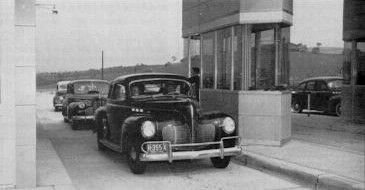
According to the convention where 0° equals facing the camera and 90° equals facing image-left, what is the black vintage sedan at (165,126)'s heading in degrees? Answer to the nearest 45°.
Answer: approximately 315°

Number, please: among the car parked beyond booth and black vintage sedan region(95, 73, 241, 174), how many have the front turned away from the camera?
0

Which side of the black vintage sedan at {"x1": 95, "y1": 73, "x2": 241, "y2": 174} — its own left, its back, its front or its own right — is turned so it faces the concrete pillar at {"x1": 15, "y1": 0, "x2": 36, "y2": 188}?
right

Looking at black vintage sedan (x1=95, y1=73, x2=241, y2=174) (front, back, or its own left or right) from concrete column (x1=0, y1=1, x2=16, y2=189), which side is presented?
right

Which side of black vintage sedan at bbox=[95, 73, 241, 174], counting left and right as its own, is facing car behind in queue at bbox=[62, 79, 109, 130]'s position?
back

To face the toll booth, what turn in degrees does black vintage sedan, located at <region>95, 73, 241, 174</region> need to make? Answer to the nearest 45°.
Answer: approximately 90° to its left

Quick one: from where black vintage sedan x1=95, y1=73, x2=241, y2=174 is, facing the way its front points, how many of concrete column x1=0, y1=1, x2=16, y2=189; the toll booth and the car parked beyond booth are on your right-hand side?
1
